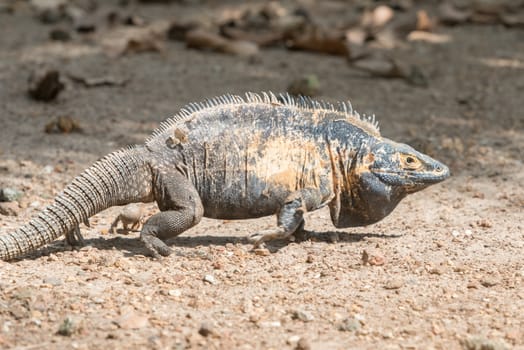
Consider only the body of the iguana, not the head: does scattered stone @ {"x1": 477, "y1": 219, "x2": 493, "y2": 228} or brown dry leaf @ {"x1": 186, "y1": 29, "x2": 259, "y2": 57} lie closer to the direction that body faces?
the scattered stone

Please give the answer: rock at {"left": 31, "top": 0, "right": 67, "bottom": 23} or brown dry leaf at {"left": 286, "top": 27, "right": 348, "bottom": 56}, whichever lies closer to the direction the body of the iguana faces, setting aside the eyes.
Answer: the brown dry leaf

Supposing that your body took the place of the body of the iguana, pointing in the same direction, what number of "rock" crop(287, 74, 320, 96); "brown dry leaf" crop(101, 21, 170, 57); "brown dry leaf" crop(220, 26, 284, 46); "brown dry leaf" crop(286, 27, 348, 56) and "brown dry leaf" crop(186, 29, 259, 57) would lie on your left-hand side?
5

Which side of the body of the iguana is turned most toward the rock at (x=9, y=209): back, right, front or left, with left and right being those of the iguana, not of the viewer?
back

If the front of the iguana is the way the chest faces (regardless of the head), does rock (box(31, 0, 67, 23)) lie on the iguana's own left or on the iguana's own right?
on the iguana's own left

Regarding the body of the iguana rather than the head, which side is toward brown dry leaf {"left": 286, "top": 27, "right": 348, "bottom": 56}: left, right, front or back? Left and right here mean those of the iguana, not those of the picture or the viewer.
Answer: left

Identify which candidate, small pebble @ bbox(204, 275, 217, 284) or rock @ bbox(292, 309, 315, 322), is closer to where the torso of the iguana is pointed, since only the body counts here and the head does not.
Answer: the rock

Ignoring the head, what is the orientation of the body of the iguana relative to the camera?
to the viewer's right

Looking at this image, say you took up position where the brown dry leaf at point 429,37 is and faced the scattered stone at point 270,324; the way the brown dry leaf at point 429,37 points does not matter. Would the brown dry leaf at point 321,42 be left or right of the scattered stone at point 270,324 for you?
right

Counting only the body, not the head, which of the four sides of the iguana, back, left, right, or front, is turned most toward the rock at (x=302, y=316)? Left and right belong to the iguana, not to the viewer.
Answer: right
